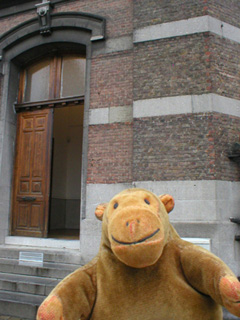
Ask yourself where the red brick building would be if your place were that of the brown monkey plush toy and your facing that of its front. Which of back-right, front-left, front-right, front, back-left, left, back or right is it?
back

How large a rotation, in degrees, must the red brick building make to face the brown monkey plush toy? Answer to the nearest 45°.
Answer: approximately 45° to its left

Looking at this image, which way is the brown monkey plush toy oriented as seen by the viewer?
toward the camera

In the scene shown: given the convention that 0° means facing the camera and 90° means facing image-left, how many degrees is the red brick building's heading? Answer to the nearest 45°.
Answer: approximately 45°

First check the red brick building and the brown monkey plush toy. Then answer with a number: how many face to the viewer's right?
0
